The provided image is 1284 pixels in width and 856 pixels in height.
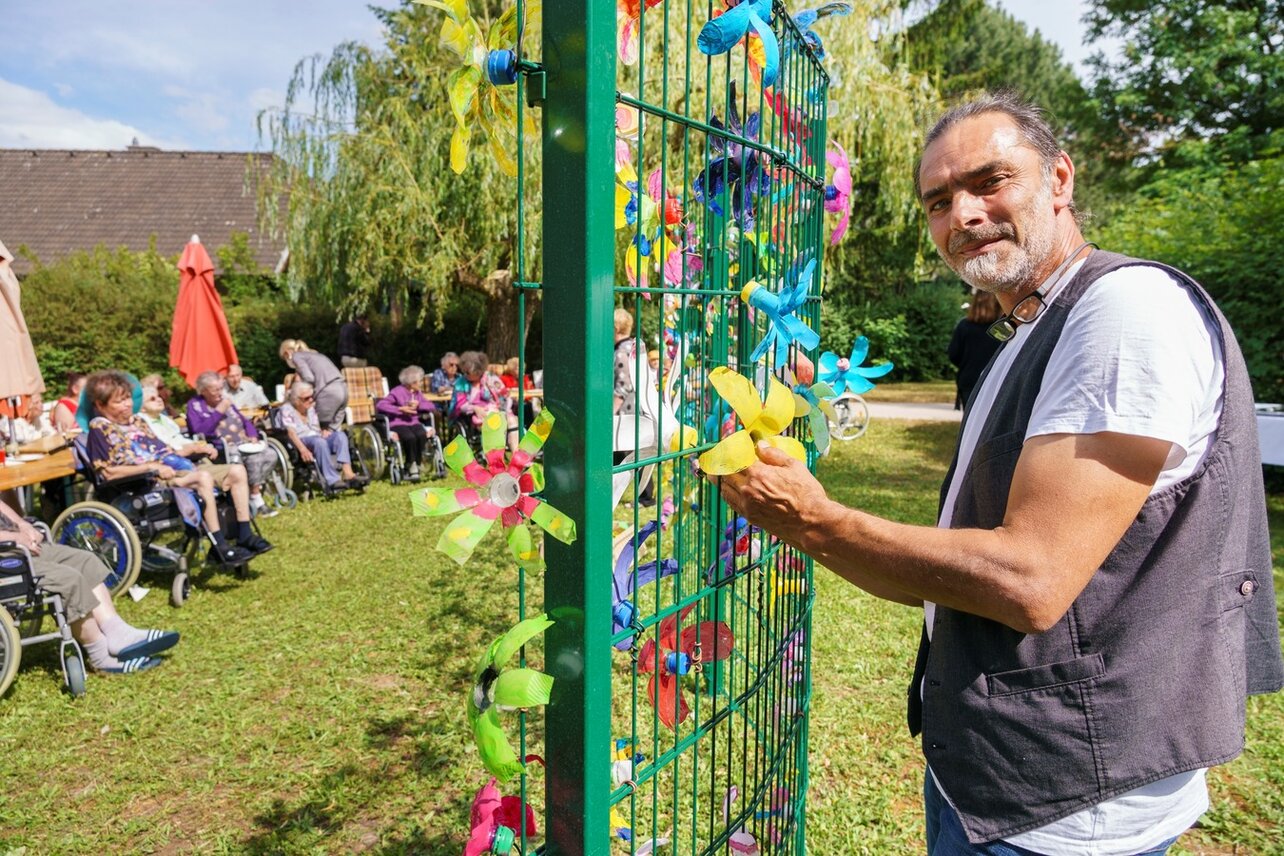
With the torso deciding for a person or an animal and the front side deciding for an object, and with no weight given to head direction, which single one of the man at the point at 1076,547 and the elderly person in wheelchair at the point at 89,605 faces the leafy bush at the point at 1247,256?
the elderly person in wheelchair

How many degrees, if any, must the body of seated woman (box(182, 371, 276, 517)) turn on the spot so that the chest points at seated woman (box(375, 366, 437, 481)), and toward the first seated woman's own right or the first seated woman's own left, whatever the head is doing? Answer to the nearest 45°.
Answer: approximately 90° to the first seated woman's own left

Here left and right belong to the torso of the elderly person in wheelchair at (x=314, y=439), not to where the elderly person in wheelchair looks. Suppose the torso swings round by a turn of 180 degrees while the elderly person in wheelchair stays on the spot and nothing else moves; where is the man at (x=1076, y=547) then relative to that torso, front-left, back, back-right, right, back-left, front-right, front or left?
back-left

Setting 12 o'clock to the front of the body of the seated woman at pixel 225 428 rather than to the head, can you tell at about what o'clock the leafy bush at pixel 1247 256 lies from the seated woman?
The leafy bush is roughly at 11 o'clock from the seated woman.

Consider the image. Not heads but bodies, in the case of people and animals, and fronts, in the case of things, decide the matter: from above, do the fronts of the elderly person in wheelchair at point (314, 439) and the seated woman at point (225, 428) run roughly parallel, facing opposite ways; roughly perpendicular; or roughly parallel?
roughly parallel

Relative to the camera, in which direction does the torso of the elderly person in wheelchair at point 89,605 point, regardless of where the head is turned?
to the viewer's right

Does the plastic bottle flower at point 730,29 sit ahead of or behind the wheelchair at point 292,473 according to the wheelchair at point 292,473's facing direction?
ahead

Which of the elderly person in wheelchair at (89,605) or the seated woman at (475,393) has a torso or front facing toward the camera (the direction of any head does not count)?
the seated woman

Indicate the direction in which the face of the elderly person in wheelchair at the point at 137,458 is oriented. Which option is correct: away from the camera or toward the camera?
toward the camera

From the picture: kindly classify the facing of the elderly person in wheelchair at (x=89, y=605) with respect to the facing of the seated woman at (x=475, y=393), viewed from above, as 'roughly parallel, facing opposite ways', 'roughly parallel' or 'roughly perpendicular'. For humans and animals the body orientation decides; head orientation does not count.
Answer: roughly perpendicular
